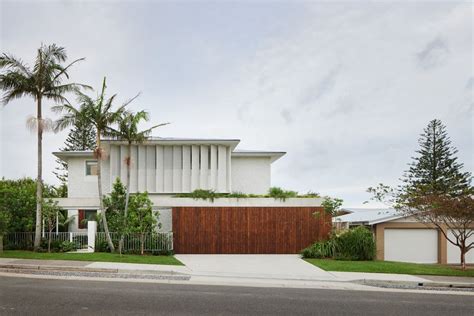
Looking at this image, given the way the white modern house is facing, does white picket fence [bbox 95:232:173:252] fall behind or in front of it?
in front

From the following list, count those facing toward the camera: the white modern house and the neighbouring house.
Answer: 2

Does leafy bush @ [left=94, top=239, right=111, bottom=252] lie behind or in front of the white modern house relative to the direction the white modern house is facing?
in front

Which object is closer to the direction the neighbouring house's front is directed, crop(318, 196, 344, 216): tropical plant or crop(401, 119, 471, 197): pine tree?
the tropical plant

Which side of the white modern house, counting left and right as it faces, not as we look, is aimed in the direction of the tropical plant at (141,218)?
front

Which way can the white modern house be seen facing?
toward the camera

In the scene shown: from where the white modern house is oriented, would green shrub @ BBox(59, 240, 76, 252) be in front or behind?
in front

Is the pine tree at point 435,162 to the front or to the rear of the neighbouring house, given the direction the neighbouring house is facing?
to the rear

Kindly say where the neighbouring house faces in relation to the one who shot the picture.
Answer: facing the viewer

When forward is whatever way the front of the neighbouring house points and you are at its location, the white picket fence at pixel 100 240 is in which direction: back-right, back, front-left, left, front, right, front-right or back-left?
front-right

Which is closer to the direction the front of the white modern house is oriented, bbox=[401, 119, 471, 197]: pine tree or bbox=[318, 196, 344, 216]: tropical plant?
the tropical plant
